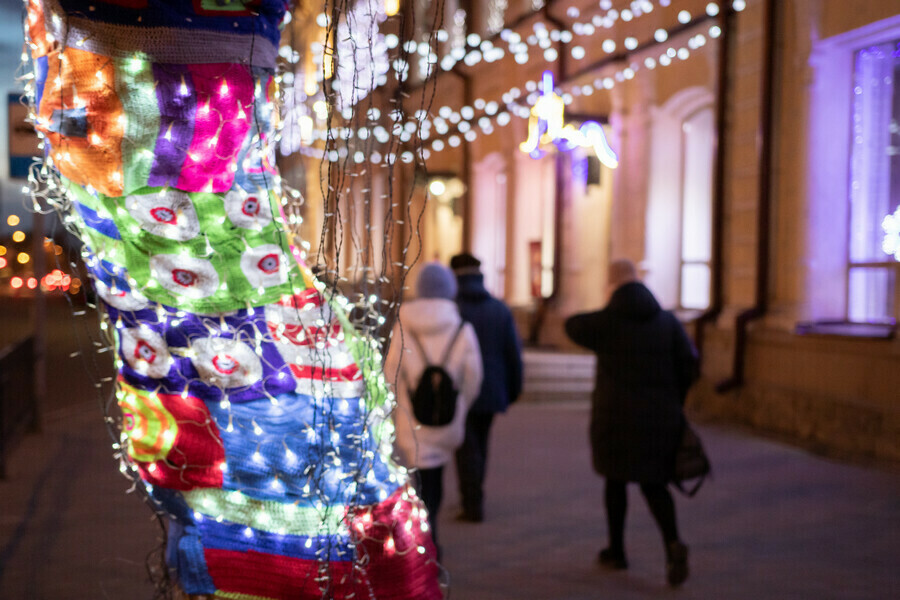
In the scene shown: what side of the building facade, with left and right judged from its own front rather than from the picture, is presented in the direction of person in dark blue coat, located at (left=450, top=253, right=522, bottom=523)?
front

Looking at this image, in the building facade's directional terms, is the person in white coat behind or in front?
in front

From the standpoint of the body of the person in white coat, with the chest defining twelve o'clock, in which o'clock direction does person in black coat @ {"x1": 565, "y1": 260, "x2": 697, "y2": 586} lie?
The person in black coat is roughly at 3 o'clock from the person in white coat.

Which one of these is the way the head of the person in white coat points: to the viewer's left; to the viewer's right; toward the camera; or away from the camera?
away from the camera

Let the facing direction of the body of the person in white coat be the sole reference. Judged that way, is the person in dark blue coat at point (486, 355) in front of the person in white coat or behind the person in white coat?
in front

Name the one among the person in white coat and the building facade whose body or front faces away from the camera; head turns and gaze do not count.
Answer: the person in white coat

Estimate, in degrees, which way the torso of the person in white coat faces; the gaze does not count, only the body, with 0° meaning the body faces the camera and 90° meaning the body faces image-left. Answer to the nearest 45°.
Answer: approximately 180°

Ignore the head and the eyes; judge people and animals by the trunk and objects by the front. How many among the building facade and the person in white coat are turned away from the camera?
1

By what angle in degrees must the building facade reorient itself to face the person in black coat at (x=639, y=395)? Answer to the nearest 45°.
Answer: approximately 45° to its left

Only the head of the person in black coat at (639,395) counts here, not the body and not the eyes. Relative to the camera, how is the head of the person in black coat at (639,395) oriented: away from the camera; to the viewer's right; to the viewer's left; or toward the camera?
away from the camera
